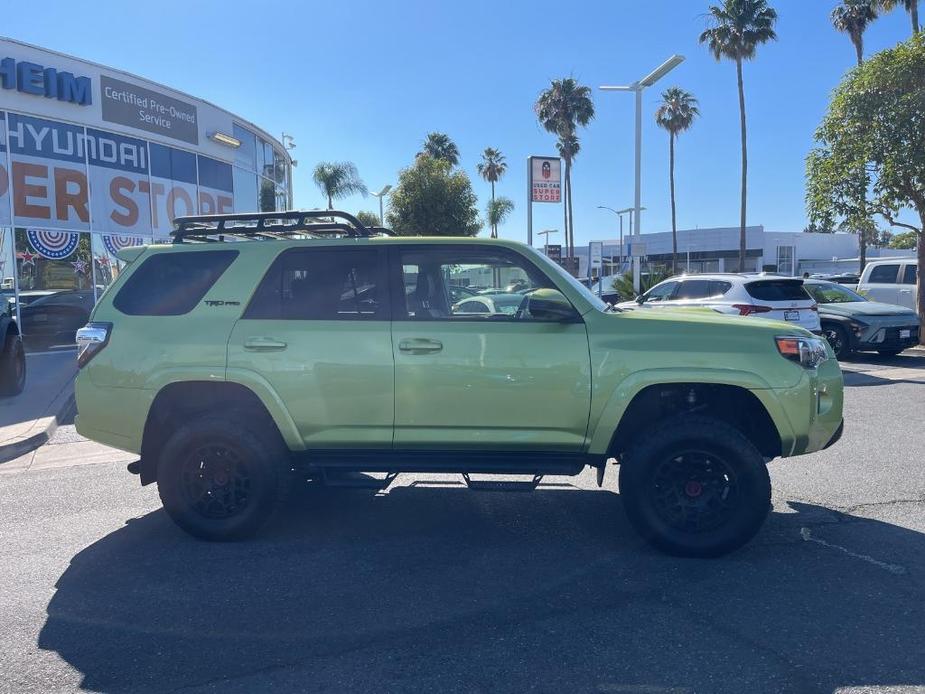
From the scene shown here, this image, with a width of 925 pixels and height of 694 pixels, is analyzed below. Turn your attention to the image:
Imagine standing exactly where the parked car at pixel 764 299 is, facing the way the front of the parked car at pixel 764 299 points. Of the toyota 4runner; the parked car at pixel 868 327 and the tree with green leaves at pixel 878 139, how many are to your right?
2

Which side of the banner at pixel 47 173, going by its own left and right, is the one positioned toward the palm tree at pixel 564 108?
left

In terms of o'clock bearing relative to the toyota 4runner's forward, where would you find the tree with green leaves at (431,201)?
The tree with green leaves is roughly at 9 o'clock from the toyota 4runner.

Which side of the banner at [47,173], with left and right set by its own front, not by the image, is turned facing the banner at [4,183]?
right

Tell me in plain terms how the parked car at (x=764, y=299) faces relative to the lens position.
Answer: facing away from the viewer and to the left of the viewer

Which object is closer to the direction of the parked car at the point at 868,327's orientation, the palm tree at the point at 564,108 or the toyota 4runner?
the toyota 4runner

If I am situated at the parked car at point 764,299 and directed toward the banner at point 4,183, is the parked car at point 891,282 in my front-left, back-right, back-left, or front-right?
back-right

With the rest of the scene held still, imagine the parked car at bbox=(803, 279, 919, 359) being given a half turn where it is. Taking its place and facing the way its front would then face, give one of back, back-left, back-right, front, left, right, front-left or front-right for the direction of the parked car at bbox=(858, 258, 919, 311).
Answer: front-right

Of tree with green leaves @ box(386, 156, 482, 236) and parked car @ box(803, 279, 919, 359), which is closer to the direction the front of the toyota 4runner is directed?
the parked car

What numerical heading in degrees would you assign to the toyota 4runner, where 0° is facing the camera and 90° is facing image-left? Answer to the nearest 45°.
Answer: approximately 270°

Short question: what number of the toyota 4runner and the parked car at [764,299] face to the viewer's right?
1

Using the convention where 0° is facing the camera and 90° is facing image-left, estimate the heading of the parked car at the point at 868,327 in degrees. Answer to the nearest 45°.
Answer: approximately 315°
